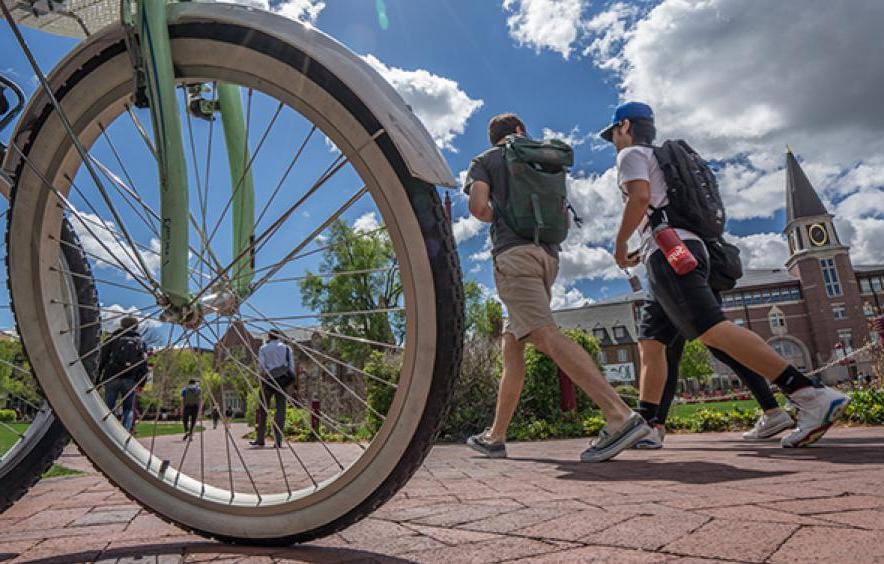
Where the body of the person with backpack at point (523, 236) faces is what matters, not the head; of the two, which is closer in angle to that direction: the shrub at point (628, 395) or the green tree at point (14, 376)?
the shrub

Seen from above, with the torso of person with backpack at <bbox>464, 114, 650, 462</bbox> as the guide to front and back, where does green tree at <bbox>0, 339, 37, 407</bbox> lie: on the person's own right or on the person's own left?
on the person's own left

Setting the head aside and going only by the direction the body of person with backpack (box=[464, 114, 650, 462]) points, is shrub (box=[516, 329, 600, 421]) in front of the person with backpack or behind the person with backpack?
in front

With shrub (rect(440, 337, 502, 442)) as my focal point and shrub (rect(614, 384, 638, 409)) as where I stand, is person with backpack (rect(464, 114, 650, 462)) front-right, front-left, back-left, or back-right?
front-left

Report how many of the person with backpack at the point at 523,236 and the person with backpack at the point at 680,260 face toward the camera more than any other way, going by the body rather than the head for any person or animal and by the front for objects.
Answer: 0

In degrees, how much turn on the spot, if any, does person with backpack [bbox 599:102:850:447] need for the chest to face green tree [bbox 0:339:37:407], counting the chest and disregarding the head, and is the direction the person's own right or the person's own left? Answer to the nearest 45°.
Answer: approximately 45° to the person's own right
